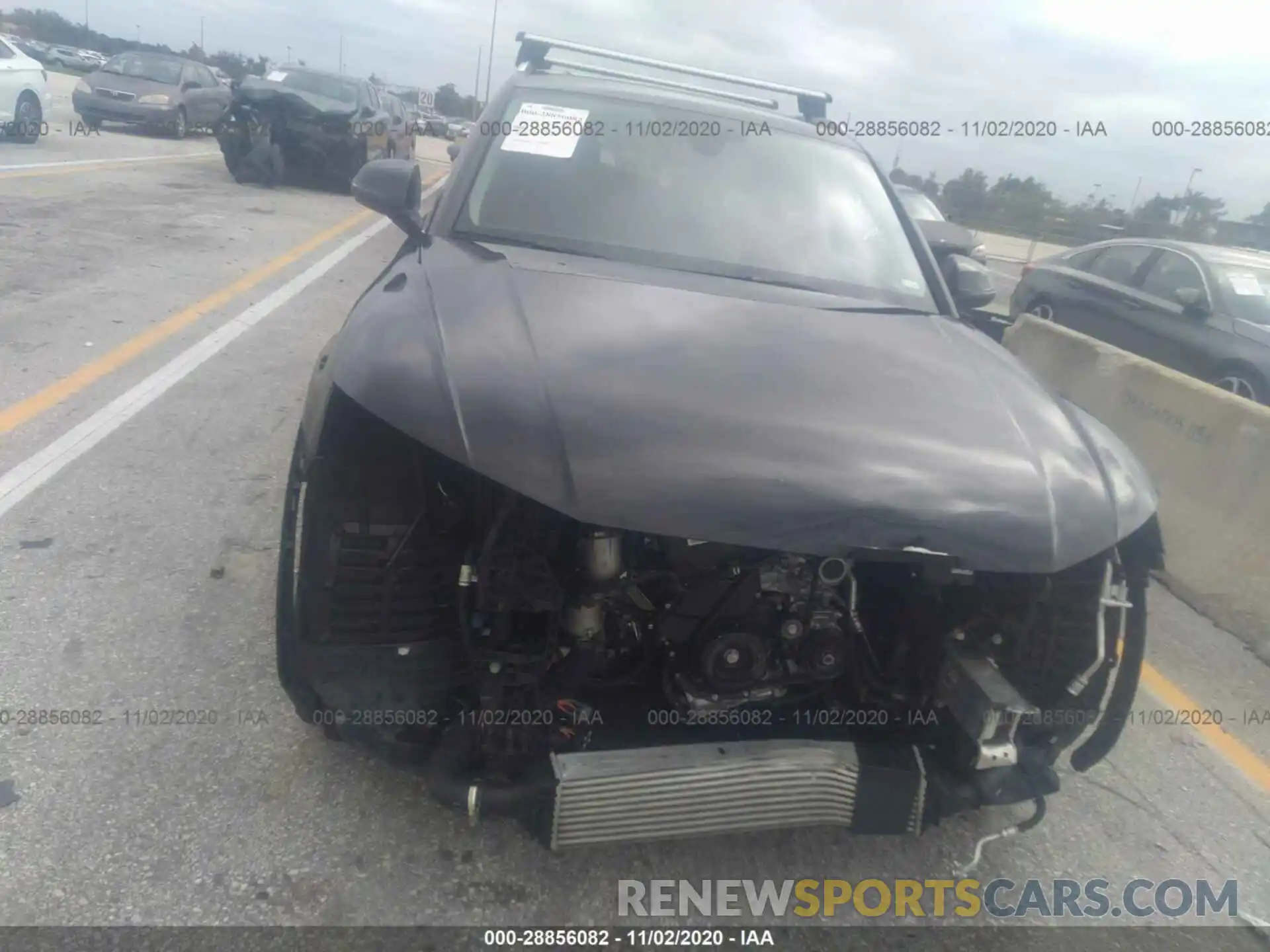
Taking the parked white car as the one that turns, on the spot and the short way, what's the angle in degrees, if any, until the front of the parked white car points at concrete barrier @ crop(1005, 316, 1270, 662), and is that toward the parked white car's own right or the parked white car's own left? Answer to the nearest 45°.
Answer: approximately 45° to the parked white car's own left

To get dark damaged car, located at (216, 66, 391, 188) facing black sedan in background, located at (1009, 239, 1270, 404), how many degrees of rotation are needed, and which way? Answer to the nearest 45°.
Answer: approximately 90° to its left

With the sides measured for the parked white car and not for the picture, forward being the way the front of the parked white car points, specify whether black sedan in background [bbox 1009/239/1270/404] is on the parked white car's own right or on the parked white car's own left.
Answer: on the parked white car's own left

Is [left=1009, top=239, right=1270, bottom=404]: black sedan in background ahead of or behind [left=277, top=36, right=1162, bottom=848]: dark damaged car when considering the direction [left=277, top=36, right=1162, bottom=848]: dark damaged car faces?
behind

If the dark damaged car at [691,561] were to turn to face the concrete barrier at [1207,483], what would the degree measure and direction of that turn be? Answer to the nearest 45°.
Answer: approximately 135° to its left

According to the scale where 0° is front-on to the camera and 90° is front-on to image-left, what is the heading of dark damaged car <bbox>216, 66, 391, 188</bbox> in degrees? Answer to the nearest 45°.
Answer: approximately 45°
